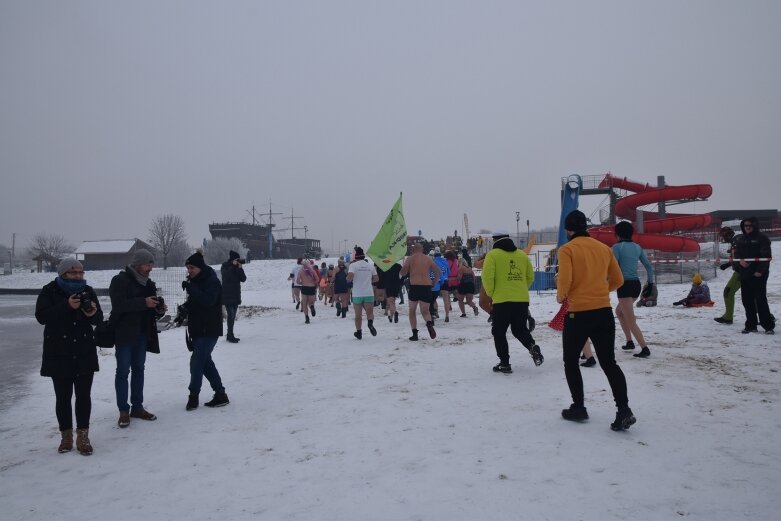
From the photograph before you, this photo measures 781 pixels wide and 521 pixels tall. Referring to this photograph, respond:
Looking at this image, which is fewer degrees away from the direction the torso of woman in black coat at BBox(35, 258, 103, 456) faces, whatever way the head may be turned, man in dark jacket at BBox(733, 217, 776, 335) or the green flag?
the man in dark jacket

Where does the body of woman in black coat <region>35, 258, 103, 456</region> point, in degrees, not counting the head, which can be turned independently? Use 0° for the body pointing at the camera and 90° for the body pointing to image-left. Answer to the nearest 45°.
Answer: approximately 0°

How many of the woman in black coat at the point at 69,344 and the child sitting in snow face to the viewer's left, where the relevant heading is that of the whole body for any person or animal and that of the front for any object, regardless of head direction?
1

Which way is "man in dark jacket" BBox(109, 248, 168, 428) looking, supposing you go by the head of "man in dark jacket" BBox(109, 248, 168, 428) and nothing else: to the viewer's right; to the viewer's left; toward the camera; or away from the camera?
to the viewer's right

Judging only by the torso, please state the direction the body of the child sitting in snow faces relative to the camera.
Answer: to the viewer's left

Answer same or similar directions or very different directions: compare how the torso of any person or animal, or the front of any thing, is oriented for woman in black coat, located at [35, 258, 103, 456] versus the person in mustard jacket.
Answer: very different directions

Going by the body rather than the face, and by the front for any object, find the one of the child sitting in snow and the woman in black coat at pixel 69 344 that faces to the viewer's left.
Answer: the child sitting in snow

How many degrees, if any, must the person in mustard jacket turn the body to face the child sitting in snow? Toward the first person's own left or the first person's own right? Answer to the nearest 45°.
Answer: approximately 45° to the first person's own right

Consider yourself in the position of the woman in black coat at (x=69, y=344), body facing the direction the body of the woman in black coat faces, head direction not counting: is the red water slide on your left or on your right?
on your left
